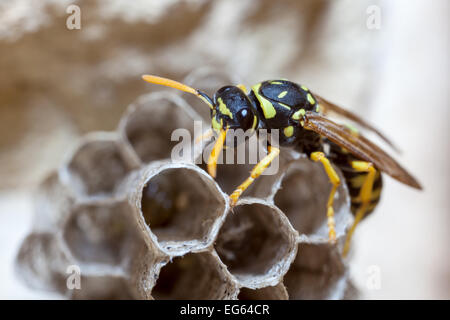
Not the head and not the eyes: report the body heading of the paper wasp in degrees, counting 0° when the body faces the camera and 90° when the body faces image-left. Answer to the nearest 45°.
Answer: approximately 90°
